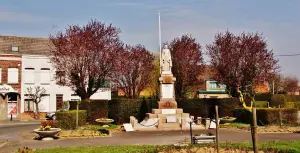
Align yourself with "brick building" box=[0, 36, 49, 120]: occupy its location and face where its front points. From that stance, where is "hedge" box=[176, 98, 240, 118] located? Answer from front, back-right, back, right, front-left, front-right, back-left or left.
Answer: front-left

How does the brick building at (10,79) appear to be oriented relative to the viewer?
toward the camera

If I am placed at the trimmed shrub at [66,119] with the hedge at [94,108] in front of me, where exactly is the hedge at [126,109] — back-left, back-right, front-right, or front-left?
front-right

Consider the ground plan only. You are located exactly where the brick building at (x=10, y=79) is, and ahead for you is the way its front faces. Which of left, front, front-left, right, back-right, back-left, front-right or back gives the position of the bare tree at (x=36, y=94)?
left

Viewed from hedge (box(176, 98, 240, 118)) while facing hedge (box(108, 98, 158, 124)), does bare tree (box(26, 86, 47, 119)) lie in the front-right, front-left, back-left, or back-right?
front-right

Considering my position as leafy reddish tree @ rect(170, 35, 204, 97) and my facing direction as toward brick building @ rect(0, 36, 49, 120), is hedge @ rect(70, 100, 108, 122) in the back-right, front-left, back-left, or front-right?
front-left

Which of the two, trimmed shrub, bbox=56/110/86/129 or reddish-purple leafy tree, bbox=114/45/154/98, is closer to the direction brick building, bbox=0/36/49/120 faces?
the trimmed shrub

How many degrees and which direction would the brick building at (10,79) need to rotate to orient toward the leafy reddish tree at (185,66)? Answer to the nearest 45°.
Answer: approximately 90° to its left

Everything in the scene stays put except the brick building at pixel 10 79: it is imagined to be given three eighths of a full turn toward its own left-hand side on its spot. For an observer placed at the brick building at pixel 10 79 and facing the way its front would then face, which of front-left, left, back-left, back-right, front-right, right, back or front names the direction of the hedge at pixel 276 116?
right

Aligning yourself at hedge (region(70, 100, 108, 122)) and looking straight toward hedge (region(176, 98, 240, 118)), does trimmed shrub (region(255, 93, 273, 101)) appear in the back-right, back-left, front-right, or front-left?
front-left

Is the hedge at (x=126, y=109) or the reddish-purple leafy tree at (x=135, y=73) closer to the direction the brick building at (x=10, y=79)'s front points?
the hedge

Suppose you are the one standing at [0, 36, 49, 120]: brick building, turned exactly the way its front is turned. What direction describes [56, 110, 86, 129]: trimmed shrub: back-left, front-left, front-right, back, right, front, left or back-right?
front

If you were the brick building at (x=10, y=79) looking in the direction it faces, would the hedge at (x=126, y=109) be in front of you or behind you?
in front

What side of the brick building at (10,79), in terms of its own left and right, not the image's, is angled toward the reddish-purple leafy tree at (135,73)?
left

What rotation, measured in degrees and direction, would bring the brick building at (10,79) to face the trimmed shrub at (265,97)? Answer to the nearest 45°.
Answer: approximately 90° to its left
